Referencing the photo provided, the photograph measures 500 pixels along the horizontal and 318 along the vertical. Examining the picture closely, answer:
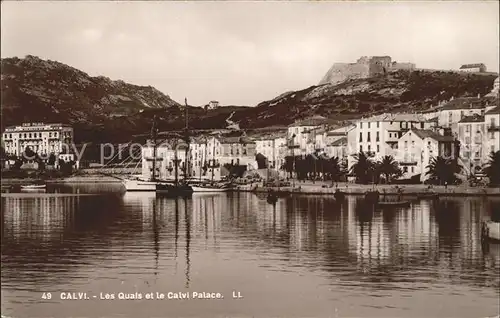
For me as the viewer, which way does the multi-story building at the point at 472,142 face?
facing the viewer

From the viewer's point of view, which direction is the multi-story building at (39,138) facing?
toward the camera

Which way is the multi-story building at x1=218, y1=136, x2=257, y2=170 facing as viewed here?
toward the camera

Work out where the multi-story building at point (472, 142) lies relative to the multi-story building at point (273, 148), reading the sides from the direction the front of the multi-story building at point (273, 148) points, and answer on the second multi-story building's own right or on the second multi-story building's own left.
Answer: on the second multi-story building's own left

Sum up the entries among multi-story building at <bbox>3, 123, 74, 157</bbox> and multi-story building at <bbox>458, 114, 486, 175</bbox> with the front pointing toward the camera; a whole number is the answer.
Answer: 2

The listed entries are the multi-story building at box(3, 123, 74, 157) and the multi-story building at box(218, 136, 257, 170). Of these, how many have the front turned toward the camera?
2

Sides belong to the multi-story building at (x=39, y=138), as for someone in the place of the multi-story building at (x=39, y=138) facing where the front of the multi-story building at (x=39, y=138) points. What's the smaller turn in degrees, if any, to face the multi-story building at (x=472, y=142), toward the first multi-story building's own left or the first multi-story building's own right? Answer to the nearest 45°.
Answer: approximately 90° to the first multi-story building's own left

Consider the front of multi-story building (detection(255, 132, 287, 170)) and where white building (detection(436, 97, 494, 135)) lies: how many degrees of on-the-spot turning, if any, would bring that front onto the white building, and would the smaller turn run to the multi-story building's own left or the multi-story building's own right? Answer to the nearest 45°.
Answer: approximately 90° to the multi-story building's own left

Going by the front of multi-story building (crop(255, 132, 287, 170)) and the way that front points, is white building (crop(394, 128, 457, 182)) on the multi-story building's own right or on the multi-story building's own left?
on the multi-story building's own left

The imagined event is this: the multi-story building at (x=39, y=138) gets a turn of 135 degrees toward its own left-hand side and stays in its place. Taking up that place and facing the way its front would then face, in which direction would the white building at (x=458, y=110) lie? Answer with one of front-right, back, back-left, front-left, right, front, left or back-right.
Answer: front-right
